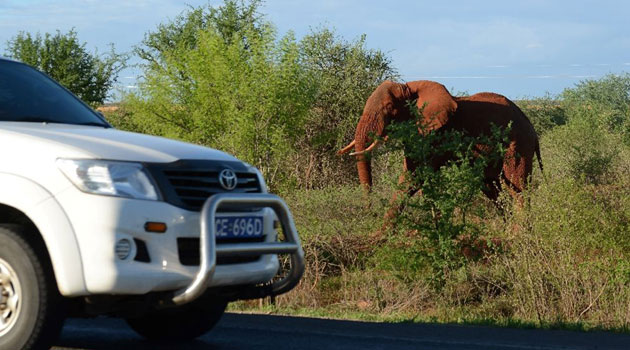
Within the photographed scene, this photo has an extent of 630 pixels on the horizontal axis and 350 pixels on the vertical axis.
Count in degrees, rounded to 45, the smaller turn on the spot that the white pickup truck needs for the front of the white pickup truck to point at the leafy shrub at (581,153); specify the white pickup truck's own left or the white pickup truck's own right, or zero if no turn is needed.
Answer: approximately 90° to the white pickup truck's own left

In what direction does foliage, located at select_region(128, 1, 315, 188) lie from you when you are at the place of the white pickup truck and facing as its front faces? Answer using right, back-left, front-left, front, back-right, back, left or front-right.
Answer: back-left

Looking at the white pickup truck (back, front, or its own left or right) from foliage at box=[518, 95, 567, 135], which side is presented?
left

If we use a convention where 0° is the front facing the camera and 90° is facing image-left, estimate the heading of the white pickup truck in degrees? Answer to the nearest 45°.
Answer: approximately 315°

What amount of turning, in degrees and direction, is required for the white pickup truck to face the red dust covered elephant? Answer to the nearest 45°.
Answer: approximately 90° to its left

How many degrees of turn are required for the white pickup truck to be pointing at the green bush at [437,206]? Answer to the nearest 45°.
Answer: approximately 90° to its left
